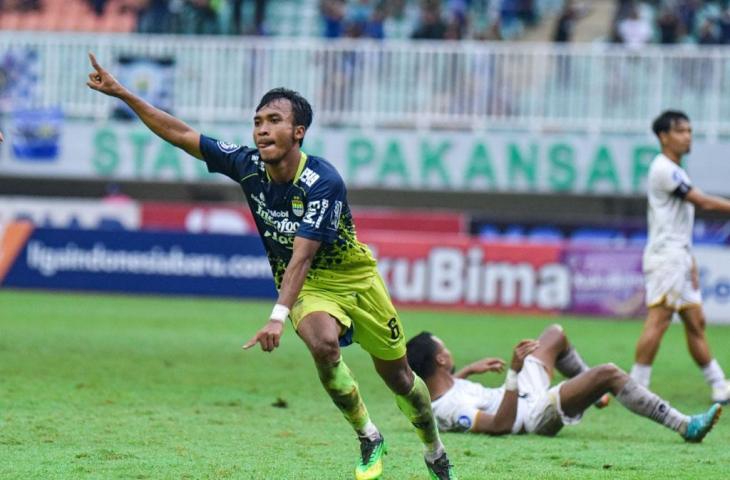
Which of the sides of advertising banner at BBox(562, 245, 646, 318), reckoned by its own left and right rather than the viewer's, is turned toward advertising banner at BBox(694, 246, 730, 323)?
left

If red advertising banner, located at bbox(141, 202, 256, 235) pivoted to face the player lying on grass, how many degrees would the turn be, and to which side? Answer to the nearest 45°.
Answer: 0° — it already faces them

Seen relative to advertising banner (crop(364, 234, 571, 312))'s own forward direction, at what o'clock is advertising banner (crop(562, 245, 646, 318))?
advertising banner (crop(562, 245, 646, 318)) is roughly at 9 o'clock from advertising banner (crop(364, 234, 571, 312)).

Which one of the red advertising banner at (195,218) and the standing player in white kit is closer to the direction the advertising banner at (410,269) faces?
the standing player in white kit

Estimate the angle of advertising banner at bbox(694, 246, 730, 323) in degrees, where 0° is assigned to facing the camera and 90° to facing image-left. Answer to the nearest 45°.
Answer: approximately 0°

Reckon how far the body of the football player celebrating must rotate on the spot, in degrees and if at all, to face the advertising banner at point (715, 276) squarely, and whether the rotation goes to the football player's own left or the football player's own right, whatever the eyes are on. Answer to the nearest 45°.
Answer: approximately 180°

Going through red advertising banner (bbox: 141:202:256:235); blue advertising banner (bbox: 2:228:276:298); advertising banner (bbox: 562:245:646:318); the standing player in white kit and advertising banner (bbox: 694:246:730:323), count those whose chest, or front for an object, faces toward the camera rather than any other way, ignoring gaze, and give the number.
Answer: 4

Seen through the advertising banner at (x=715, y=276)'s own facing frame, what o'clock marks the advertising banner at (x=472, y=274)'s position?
the advertising banner at (x=472, y=274) is roughly at 3 o'clock from the advertising banner at (x=715, y=276).

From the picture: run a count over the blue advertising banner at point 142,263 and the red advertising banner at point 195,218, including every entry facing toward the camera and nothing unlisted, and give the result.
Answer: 2

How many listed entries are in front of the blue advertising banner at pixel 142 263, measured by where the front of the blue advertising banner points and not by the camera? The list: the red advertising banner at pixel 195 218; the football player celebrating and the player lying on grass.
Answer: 2
